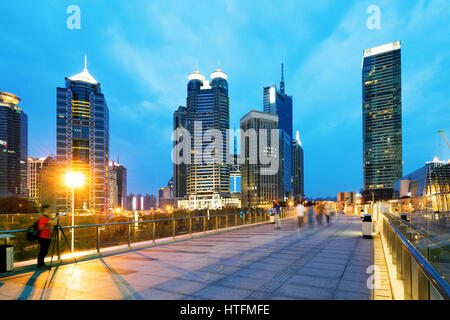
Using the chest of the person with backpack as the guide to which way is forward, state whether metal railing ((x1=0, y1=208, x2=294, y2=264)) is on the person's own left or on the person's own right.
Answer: on the person's own left

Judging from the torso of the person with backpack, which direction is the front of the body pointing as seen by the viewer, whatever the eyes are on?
to the viewer's right
